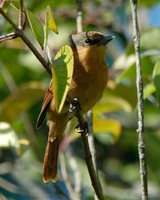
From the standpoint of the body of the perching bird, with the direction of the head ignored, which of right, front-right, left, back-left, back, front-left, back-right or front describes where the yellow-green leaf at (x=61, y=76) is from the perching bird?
front-right

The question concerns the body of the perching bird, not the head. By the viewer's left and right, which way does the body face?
facing the viewer and to the right of the viewer

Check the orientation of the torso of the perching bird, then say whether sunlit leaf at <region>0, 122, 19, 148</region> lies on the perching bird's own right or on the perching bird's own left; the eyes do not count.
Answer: on the perching bird's own right

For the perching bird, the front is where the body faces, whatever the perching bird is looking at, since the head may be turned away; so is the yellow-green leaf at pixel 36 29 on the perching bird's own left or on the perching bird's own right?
on the perching bird's own right
